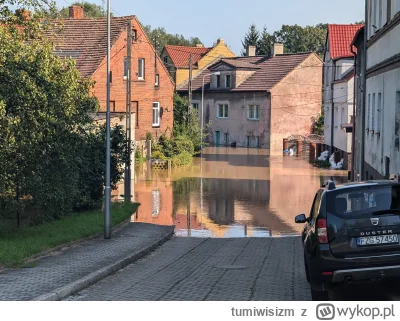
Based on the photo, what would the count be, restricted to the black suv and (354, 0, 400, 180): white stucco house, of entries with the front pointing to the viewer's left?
1

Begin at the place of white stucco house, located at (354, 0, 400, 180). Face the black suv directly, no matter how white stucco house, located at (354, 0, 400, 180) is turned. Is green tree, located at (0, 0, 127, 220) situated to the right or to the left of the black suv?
right

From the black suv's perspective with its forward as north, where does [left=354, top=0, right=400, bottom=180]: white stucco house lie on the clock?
The white stucco house is roughly at 12 o'clock from the black suv.

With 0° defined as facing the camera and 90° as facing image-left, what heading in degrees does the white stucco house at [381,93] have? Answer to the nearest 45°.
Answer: approximately 90°

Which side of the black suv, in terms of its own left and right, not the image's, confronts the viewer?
back

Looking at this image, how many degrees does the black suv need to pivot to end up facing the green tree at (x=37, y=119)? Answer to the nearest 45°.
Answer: approximately 45° to its left

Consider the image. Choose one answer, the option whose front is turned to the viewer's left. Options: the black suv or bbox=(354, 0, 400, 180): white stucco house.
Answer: the white stucco house

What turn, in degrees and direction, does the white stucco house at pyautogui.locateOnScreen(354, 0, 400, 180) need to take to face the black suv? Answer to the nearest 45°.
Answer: approximately 90° to its left

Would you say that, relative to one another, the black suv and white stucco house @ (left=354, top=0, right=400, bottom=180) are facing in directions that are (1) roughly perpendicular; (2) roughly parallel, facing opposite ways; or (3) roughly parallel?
roughly perpendicular
